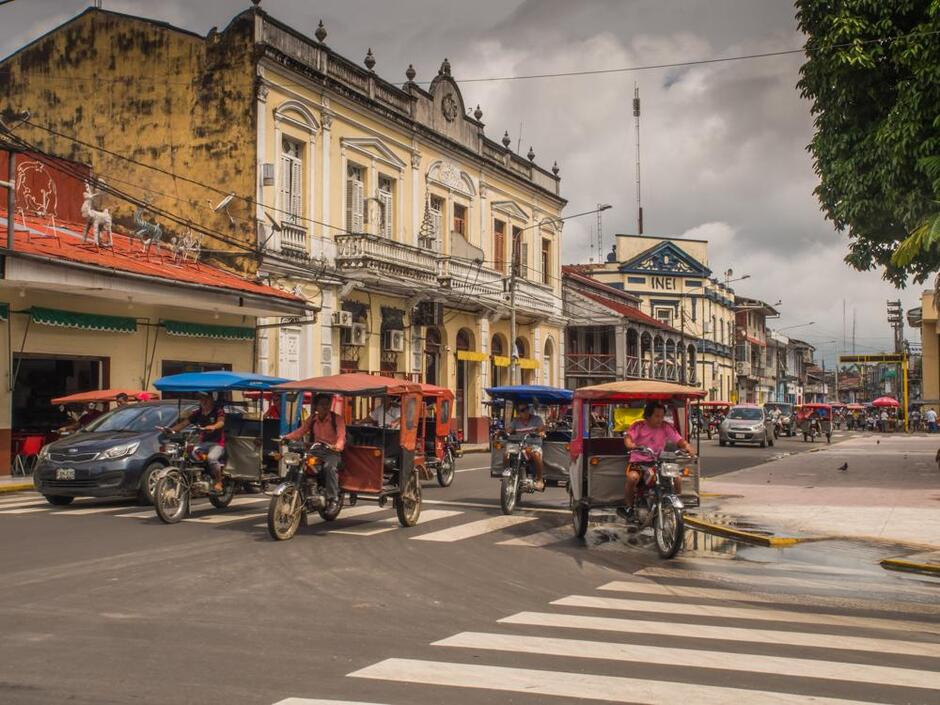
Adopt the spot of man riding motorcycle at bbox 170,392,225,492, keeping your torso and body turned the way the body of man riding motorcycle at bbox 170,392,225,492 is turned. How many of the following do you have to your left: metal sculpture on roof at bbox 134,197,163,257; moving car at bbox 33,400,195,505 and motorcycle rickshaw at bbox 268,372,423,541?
1

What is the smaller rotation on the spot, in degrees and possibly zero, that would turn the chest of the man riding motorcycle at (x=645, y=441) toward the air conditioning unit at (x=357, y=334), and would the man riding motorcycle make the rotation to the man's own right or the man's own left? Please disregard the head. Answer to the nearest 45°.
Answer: approximately 180°

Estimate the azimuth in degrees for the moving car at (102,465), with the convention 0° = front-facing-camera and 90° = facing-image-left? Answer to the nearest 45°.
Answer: approximately 45°

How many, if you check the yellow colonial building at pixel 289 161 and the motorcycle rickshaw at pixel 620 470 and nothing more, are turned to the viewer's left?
0

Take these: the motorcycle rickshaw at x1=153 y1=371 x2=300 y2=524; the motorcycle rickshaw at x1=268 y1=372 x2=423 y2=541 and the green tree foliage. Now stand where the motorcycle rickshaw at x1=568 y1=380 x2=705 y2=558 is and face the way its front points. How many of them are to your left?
1

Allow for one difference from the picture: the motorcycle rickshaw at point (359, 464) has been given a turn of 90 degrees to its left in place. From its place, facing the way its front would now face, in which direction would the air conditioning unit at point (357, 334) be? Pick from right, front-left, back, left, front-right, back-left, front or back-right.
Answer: back-left

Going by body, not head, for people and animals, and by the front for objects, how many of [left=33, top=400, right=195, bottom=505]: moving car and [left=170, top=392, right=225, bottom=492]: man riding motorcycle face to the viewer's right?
0

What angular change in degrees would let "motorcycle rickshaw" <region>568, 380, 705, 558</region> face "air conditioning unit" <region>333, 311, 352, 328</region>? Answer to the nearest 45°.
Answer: approximately 180°

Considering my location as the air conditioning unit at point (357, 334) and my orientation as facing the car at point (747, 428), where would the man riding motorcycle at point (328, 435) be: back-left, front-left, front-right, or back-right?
back-right

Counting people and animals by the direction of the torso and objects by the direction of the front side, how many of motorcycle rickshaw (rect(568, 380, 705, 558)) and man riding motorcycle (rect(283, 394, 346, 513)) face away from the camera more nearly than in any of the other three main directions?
0

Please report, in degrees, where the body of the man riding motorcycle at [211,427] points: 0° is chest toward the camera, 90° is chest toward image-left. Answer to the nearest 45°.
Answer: approximately 45°

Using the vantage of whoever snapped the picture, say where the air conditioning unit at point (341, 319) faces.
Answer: facing the viewer and to the right of the viewer

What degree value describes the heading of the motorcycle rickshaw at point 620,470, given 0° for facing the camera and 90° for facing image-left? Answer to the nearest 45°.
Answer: approximately 315°

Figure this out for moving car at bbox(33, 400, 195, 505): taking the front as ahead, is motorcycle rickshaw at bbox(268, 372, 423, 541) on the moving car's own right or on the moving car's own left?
on the moving car's own left

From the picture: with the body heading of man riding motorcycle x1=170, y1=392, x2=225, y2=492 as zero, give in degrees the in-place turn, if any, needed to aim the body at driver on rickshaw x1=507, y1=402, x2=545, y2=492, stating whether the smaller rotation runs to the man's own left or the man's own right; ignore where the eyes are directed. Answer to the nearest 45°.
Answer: approximately 135° to the man's own left

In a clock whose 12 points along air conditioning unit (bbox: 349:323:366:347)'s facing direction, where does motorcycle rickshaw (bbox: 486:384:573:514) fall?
The motorcycle rickshaw is roughly at 1 o'clock from the air conditioning unit.
